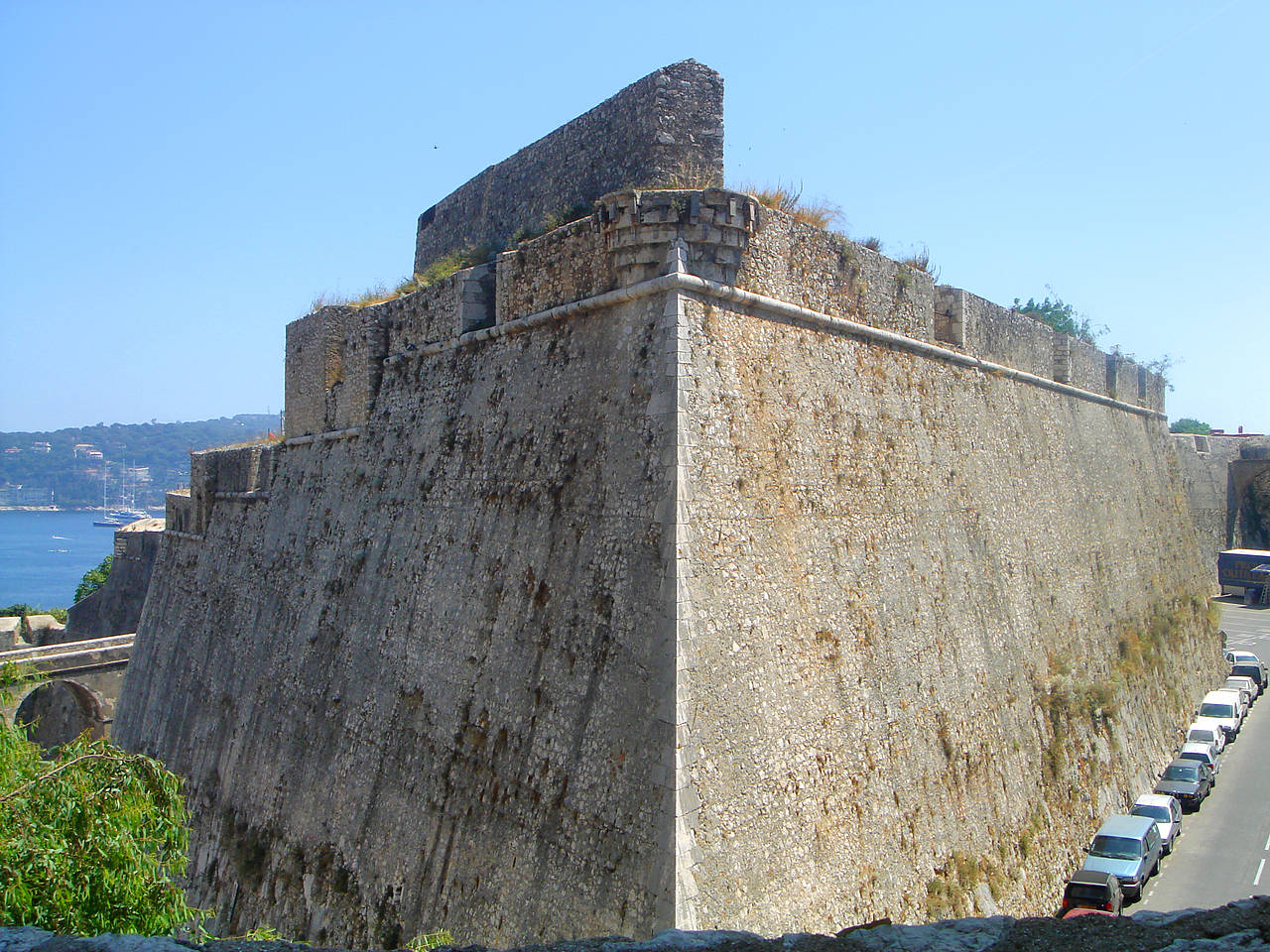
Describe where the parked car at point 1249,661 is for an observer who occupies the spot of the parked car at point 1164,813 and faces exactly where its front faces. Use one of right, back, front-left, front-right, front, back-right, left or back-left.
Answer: back-right

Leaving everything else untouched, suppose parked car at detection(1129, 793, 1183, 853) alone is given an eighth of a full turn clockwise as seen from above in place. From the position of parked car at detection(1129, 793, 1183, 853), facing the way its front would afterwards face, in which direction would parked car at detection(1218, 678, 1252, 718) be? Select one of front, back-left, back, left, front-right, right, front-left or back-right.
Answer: right

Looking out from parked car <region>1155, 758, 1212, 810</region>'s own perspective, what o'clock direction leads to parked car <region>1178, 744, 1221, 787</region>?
parked car <region>1178, 744, 1221, 787</region> is roughly at 5 o'clock from parked car <region>1155, 758, 1212, 810</region>.

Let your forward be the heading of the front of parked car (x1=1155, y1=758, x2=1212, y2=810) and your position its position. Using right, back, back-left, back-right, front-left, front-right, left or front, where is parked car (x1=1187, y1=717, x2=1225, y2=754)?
back-right

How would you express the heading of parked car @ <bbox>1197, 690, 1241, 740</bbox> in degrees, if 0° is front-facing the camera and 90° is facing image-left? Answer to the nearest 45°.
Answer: approximately 45°

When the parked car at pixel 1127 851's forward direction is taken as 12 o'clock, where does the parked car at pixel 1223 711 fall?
the parked car at pixel 1223 711 is roughly at 5 o'clock from the parked car at pixel 1127 851.

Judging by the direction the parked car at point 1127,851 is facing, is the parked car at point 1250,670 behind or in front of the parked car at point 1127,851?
behind

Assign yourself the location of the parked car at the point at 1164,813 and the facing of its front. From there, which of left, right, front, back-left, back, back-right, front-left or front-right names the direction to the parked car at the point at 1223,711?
back-right
